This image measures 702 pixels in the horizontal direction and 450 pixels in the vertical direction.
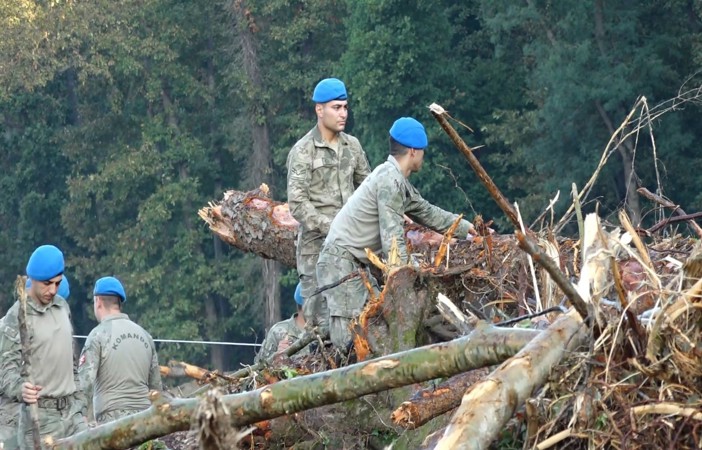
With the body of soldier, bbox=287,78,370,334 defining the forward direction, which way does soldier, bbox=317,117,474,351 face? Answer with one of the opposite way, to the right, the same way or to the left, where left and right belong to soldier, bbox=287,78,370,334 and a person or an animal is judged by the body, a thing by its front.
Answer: to the left

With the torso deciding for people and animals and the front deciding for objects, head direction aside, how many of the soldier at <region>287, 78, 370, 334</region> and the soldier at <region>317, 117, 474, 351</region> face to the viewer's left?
0

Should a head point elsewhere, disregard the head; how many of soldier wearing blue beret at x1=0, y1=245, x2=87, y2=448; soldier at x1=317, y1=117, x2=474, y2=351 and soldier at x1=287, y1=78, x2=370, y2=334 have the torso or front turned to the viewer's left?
0

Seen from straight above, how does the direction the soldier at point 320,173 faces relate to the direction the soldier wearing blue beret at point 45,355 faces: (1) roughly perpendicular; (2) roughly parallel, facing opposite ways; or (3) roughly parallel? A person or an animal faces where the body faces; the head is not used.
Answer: roughly parallel

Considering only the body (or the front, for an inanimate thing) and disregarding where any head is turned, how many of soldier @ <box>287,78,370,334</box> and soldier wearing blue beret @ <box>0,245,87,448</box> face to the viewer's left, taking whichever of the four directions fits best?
0

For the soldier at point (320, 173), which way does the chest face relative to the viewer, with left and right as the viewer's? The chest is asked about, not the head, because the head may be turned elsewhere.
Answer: facing the viewer and to the right of the viewer

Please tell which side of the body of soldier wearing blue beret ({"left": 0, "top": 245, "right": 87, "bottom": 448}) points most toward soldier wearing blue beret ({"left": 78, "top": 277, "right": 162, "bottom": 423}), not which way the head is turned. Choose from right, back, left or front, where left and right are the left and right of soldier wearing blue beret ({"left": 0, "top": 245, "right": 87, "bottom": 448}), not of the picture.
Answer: left

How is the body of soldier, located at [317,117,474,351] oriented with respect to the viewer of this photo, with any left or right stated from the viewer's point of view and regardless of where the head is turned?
facing away from the viewer and to the right of the viewer

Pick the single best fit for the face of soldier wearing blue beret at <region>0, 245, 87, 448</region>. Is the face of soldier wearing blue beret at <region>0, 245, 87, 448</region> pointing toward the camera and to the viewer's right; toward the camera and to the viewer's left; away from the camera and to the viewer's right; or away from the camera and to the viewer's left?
toward the camera and to the viewer's right
